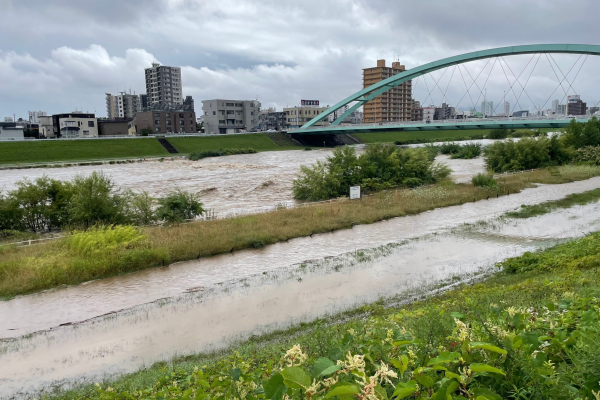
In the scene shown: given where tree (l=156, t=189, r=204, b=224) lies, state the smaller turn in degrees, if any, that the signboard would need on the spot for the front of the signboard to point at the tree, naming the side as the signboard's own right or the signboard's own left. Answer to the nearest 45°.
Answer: approximately 45° to the signboard's own right

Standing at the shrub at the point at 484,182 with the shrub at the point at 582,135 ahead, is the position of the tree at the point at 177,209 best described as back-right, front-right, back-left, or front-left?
back-left

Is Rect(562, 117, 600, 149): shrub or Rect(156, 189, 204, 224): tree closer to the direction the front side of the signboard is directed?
the tree

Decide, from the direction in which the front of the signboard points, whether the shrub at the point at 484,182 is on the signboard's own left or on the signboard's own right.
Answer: on the signboard's own left

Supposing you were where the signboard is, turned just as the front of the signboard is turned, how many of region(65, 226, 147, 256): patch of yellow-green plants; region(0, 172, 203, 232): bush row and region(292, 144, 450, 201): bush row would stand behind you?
1

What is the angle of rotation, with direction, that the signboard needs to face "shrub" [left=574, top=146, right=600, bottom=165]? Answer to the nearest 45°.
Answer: approximately 135° to its left

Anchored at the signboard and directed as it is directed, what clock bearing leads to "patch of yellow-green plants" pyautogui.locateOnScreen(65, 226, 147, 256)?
The patch of yellow-green plants is roughly at 1 o'clock from the signboard.

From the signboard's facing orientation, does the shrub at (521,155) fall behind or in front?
behind

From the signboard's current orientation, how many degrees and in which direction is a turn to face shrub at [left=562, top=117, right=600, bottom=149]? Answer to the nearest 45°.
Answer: approximately 135° to its left

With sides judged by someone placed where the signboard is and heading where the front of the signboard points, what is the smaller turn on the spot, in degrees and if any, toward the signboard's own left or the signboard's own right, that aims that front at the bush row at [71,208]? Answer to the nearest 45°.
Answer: approximately 45° to the signboard's own right

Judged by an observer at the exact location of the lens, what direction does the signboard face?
facing the viewer
